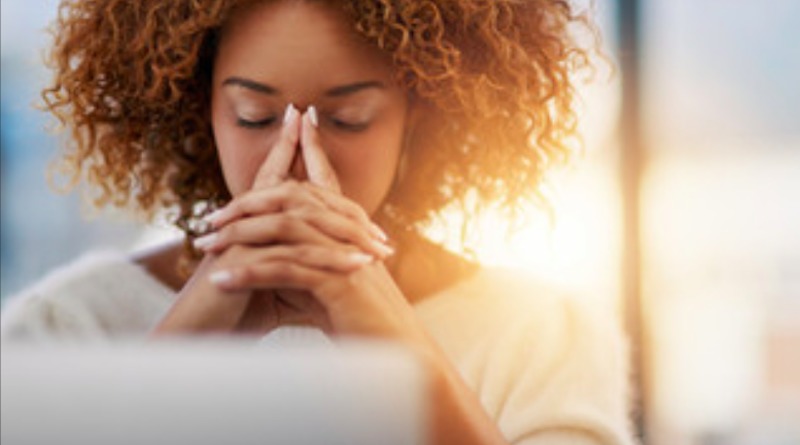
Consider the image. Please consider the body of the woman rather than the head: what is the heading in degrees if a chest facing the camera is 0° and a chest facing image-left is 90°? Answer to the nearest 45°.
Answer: approximately 0°

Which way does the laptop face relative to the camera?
away from the camera

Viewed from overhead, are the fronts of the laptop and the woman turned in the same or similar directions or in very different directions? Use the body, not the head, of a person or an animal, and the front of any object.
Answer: very different directions

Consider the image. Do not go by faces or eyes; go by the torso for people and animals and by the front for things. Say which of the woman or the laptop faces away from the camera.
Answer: the laptop

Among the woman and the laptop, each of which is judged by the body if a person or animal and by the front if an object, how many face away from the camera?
1

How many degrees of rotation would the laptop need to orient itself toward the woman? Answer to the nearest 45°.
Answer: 0° — it already faces them

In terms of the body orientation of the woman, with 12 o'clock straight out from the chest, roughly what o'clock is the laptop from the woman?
The laptop is roughly at 12 o'clock from the woman.
